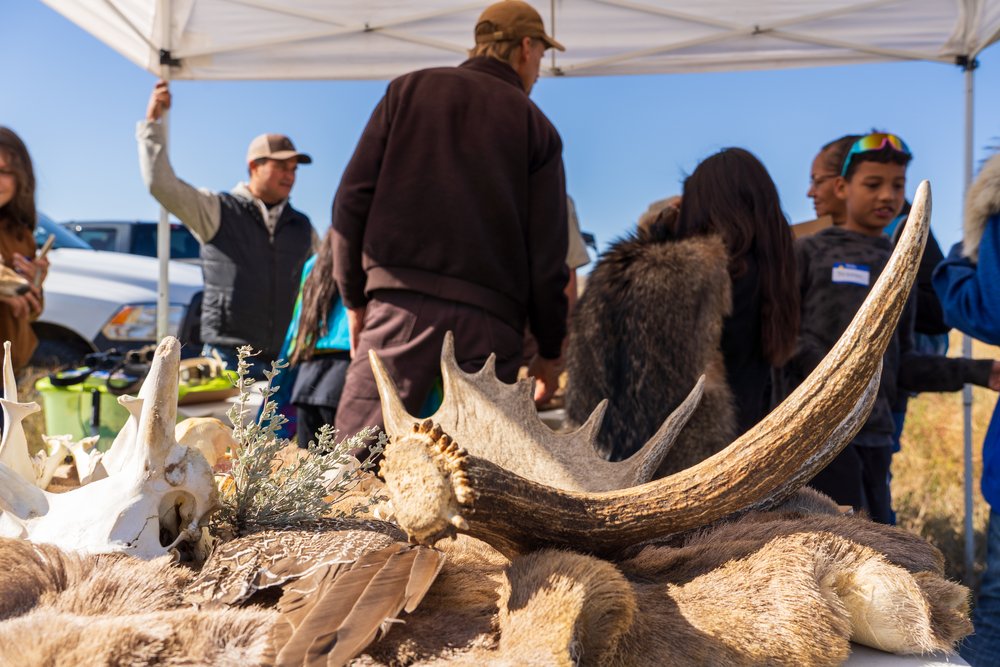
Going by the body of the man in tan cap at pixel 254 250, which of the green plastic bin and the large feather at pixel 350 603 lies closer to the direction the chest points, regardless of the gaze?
the large feather

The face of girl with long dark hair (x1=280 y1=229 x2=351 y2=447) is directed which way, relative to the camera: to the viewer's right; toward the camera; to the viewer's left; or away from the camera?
away from the camera

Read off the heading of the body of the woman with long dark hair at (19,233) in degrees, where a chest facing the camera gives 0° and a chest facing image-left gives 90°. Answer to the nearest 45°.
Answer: approximately 0°

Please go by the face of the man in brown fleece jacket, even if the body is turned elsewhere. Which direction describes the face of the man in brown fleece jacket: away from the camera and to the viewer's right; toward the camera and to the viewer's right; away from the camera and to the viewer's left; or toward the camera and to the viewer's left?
away from the camera and to the viewer's right

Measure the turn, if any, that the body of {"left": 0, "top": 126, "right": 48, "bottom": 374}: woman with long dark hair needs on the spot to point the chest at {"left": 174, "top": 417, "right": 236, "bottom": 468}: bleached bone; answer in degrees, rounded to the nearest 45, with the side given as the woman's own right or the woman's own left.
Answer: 0° — they already face it
